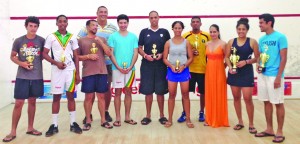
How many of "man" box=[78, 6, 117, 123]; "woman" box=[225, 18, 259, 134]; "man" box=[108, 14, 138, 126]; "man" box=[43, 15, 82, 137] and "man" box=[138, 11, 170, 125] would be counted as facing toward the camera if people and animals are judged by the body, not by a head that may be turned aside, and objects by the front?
5

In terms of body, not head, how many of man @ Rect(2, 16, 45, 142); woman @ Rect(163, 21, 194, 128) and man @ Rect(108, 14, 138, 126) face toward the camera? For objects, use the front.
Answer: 3

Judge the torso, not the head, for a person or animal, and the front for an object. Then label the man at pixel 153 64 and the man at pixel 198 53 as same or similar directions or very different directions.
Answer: same or similar directions

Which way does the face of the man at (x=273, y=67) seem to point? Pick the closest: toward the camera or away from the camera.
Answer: toward the camera

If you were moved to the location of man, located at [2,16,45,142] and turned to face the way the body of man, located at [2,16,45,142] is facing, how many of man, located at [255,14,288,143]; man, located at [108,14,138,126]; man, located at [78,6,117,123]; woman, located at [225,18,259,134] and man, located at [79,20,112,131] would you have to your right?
0

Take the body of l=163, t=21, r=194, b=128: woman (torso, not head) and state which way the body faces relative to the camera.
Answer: toward the camera

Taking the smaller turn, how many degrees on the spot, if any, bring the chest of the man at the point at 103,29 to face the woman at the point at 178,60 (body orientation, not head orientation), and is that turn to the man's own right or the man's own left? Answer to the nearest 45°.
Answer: approximately 45° to the man's own left

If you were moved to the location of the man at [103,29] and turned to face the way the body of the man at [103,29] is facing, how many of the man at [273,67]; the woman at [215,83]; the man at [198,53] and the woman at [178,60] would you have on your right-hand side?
0

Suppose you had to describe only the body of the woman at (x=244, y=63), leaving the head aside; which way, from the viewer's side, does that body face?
toward the camera

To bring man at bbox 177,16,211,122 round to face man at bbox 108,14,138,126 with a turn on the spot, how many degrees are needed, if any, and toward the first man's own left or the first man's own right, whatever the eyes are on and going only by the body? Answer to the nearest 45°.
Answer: approximately 90° to the first man's own right

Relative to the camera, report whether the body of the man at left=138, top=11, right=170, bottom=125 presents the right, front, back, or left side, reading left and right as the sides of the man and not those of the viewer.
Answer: front

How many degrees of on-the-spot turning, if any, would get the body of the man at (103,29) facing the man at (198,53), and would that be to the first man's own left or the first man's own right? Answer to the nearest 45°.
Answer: approximately 90° to the first man's own left

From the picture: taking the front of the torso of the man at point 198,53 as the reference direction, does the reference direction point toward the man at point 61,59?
no

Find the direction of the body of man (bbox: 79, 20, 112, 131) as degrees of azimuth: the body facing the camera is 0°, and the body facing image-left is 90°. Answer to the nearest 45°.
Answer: approximately 0°

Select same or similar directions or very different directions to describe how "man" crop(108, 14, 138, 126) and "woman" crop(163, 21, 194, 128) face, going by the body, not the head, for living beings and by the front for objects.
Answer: same or similar directions
